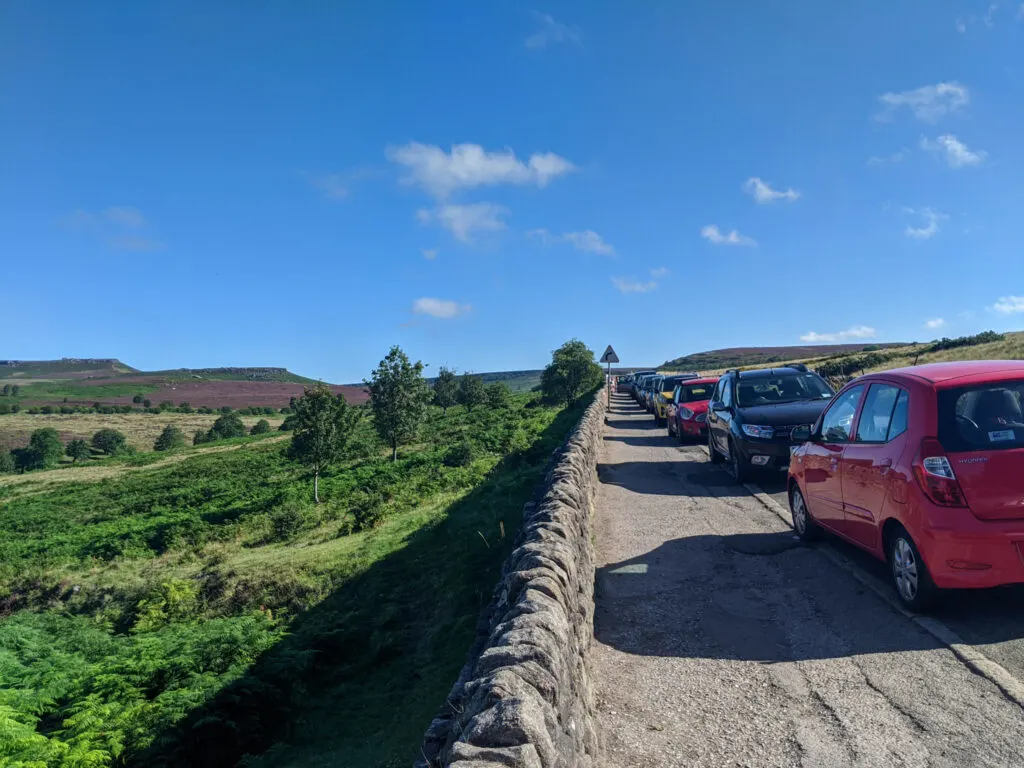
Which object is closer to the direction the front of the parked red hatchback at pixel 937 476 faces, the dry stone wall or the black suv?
the black suv

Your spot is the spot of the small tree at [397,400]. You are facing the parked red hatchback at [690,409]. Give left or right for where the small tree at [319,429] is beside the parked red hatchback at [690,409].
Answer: right

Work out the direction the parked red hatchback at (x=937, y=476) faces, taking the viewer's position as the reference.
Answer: facing away from the viewer and to the left of the viewer

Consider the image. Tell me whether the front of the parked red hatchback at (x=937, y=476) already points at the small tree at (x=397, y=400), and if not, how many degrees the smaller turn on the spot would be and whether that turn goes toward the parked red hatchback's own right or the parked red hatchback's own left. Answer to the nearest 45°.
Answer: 0° — it already faces it

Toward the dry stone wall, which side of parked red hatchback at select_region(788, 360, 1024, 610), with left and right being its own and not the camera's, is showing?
left

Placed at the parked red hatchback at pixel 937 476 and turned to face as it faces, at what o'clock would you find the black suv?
The black suv is roughly at 1 o'clock from the parked red hatchback.
